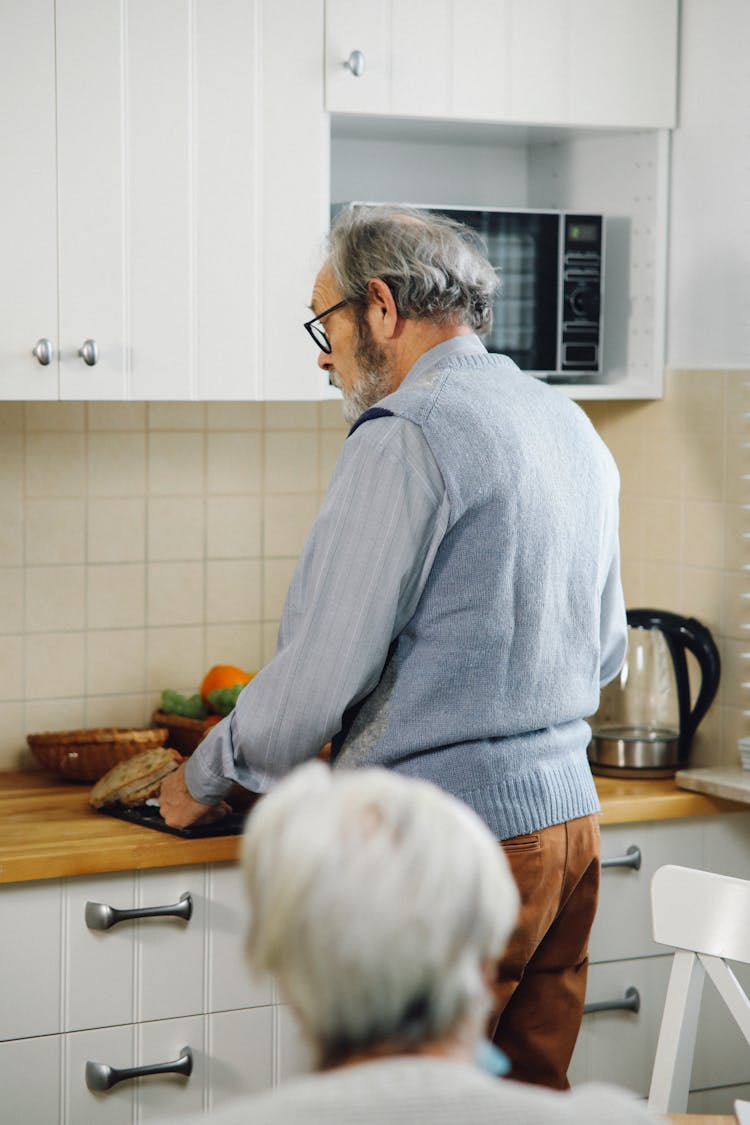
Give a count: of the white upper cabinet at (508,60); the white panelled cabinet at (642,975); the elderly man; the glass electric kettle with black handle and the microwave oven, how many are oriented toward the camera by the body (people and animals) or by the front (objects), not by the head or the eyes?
3

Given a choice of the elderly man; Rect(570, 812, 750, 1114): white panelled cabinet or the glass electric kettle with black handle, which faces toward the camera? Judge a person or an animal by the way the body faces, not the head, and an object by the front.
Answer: the white panelled cabinet

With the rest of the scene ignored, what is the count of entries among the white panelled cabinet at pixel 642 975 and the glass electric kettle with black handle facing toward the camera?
1

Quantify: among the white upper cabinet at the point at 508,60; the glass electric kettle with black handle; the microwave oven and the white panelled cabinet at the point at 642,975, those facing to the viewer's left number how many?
1

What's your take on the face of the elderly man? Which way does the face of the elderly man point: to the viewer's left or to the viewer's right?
to the viewer's left

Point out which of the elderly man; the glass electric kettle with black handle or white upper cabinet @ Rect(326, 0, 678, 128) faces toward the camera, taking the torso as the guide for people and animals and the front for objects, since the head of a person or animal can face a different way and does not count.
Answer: the white upper cabinet

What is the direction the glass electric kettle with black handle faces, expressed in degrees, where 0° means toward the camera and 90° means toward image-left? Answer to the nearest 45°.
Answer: approximately 90°

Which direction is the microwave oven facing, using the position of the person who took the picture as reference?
facing the viewer

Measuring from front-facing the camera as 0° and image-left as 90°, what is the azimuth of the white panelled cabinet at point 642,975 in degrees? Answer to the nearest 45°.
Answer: approximately 0°

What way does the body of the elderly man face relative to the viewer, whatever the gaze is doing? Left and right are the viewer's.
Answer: facing away from the viewer and to the left of the viewer

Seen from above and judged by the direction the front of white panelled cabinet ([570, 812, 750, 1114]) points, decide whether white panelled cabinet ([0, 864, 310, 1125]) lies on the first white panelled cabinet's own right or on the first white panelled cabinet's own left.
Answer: on the first white panelled cabinet's own right
